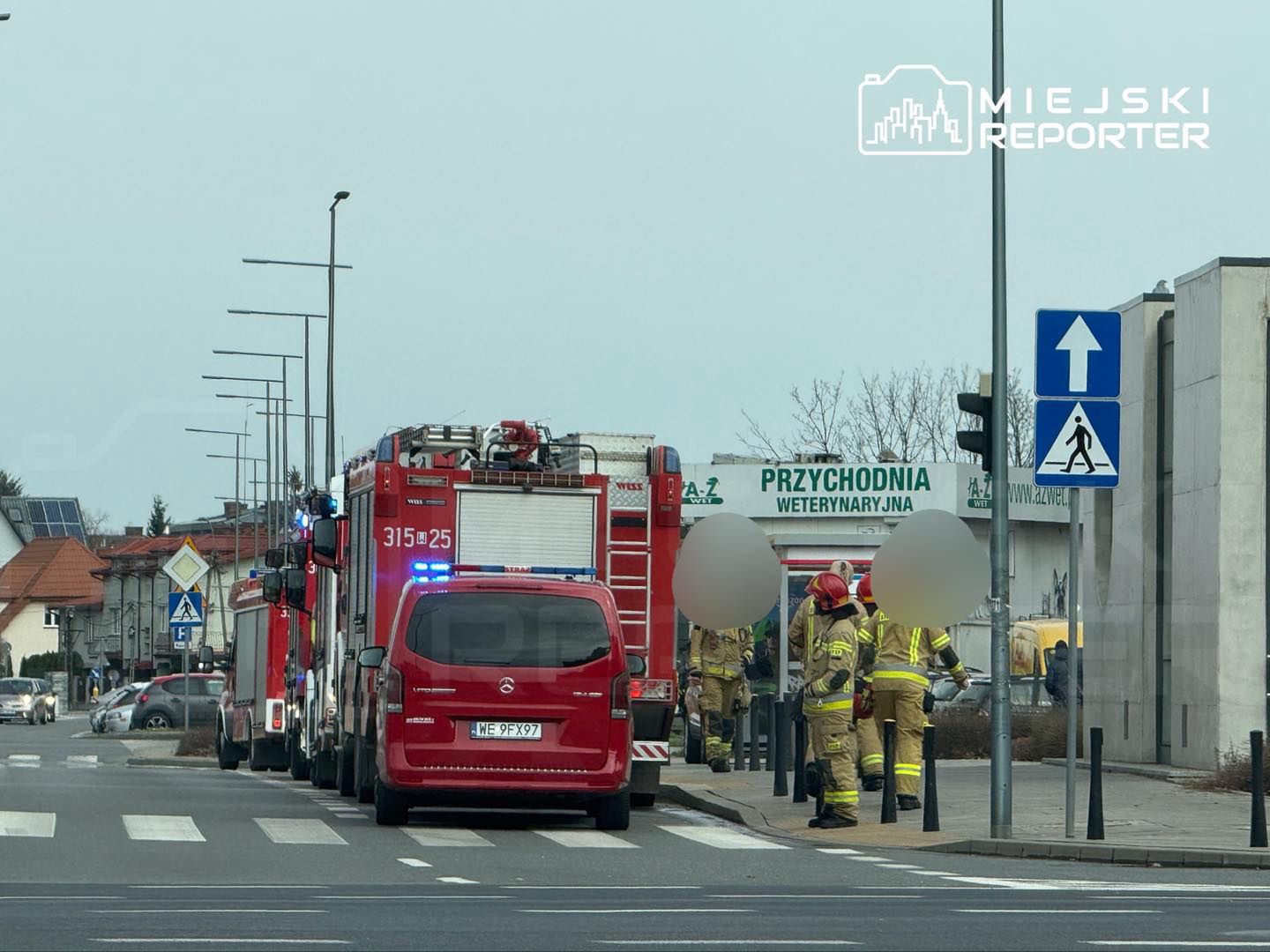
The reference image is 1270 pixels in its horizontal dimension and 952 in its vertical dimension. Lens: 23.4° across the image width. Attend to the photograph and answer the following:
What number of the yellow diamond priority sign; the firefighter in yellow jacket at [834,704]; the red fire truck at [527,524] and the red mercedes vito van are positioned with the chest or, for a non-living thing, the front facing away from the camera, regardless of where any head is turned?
2

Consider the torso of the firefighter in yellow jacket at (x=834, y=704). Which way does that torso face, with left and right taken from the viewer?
facing to the left of the viewer

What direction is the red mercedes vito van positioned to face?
away from the camera

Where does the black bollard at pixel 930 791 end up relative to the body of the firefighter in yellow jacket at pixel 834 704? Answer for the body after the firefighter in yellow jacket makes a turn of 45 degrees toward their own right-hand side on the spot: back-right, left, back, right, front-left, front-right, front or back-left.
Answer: back

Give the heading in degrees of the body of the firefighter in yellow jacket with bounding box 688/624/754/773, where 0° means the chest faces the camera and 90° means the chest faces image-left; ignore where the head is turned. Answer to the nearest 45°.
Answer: approximately 0°

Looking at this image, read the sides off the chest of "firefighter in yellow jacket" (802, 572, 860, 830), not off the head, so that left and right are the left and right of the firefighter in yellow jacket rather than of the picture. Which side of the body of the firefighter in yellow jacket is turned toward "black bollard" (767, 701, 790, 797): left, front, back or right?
right

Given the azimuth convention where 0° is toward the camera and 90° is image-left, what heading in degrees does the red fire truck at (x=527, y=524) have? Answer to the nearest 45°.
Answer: approximately 180°
